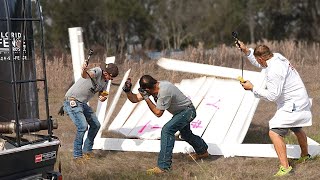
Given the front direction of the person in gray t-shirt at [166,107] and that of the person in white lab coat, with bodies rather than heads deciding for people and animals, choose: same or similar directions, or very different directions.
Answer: same or similar directions

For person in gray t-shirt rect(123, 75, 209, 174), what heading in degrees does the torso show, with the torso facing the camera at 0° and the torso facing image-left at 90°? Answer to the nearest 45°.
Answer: approximately 90°

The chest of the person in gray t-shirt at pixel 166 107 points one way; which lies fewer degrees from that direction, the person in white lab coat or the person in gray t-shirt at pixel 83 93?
the person in gray t-shirt

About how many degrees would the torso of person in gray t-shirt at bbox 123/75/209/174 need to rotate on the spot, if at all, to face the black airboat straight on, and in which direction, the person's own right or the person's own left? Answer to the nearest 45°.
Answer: approximately 45° to the person's own left

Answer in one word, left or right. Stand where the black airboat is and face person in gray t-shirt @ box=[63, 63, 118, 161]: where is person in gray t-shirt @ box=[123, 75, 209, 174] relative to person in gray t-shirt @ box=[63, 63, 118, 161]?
right

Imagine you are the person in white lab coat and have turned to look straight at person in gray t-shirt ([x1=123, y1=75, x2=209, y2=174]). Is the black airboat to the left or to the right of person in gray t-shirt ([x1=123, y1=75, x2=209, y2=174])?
left

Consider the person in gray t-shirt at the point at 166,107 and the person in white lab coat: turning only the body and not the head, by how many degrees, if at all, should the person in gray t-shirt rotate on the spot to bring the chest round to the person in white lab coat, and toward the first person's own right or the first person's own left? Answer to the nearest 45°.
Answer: approximately 180°

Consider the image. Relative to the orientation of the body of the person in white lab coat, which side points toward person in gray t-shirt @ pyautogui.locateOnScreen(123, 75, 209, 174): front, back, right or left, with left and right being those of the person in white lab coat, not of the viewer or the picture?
front

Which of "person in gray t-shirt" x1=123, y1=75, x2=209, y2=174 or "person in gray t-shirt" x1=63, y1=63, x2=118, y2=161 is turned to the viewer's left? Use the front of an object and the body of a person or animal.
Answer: "person in gray t-shirt" x1=123, y1=75, x2=209, y2=174

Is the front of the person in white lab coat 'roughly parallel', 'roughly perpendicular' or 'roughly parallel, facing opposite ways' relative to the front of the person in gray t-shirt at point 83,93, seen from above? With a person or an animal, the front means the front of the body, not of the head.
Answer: roughly parallel, facing opposite ways

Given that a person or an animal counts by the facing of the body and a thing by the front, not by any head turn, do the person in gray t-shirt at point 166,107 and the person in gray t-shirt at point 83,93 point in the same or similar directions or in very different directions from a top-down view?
very different directions

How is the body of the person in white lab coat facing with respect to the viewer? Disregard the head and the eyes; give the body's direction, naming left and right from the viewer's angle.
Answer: facing to the left of the viewer

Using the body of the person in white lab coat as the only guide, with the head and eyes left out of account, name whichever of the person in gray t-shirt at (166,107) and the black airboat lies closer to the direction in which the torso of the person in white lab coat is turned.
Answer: the person in gray t-shirt

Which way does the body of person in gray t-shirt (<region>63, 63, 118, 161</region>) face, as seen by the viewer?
to the viewer's right
